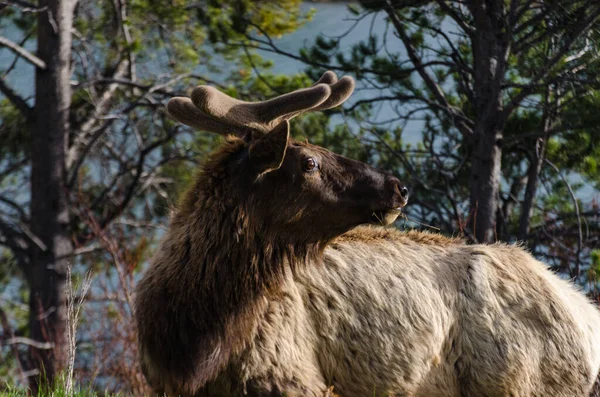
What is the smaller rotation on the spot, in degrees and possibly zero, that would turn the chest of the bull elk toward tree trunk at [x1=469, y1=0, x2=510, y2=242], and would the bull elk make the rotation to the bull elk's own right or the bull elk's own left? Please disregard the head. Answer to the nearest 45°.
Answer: approximately 90° to the bull elk's own right

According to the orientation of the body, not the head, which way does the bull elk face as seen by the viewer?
to the viewer's left

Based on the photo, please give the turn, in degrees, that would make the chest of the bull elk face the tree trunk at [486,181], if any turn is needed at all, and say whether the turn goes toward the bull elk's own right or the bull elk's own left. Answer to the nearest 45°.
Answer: approximately 90° to the bull elk's own right

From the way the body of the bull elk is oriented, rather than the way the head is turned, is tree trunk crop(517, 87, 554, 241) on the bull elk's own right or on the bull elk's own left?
on the bull elk's own right

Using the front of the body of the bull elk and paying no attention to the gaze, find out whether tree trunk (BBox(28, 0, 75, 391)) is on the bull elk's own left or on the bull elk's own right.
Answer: on the bull elk's own right
